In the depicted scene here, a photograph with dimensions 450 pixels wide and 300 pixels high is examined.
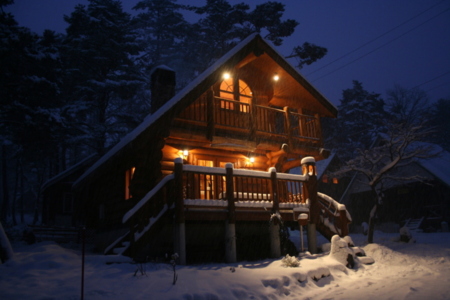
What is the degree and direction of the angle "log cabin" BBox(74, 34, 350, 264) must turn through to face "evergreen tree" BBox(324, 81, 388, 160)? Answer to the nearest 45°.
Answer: approximately 90° to its left

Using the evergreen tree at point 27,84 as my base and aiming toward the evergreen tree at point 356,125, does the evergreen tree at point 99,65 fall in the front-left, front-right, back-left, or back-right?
front-left

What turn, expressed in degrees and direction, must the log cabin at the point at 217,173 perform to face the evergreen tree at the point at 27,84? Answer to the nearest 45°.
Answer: approximately 180°

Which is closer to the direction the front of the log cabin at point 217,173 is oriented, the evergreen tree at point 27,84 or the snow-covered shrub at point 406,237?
the snow-covered shrub

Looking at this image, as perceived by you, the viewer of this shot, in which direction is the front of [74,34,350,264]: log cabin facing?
facing the viewer and to the right of the viewer

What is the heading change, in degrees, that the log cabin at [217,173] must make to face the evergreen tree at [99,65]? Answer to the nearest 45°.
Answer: approximately 180°

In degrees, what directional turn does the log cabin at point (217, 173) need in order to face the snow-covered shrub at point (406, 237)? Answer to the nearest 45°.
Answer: approximately 45° to its left

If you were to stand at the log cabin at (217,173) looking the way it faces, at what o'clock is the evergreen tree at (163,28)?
The evergreen tree is roughly at 7 o'clock from the log cabin.

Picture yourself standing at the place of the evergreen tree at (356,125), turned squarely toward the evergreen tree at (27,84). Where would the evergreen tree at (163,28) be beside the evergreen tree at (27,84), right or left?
right

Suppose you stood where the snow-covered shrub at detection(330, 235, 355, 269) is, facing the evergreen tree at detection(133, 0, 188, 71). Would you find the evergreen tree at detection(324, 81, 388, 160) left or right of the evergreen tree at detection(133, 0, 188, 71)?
right

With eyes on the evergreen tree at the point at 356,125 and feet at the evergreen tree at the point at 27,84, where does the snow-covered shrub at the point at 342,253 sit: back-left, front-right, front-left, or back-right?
front-right

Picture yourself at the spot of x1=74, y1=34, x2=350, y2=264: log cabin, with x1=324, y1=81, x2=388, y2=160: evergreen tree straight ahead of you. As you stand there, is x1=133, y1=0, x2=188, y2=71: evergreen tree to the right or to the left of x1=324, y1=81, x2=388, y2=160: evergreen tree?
left
